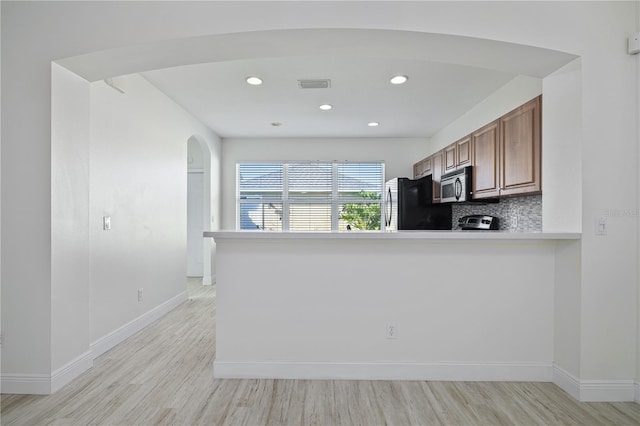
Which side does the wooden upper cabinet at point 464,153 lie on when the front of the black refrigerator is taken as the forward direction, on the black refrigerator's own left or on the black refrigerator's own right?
on the black refrigerator's own left

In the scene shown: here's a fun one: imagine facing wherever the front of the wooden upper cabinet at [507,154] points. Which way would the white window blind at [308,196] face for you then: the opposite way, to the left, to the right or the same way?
to the left

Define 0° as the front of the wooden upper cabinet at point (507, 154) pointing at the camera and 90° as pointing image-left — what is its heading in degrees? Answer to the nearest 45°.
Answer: approximately 45°

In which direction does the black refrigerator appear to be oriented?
to the viewer's left

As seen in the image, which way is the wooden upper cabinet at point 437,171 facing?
to the viewer's left
